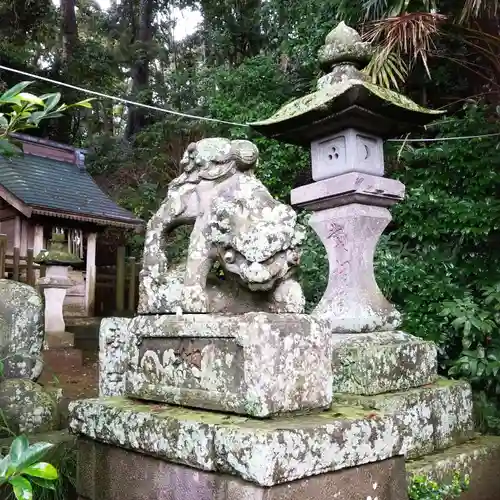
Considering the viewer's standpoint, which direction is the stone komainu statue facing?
facing the viewer and to the right of the viewer

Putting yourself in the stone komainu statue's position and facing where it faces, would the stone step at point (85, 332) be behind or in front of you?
behind

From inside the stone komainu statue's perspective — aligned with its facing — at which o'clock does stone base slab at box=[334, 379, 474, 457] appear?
The stone base slab is roughly at 9 o'clock from the stone komainu statue.

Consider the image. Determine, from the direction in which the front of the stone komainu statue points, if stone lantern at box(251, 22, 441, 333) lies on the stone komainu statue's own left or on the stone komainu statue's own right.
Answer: on the stone komainu statue's own left

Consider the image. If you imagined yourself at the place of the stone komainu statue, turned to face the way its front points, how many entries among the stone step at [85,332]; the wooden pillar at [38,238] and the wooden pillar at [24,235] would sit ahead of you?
0

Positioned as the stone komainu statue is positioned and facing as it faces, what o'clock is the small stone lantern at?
The small stone lantern is roughly at 7 o'clock from the stone komainu statue.
